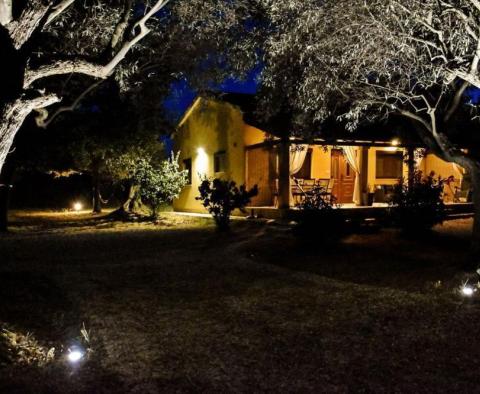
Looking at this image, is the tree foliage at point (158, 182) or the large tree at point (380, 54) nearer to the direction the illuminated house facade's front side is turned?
the large tree

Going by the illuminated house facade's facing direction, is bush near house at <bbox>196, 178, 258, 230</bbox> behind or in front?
in front

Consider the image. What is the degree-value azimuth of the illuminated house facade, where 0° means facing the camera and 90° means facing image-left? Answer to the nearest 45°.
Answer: approximately 0°

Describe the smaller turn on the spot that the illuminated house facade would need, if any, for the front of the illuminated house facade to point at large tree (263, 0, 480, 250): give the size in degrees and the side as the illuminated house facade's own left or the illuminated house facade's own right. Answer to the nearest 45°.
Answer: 0° — it already faces it

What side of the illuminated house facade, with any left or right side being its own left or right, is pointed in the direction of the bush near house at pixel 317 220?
front

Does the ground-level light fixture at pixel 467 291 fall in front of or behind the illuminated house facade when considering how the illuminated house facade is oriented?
in front

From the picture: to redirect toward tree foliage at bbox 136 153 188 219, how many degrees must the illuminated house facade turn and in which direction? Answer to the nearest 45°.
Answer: approximately 45° to its right
